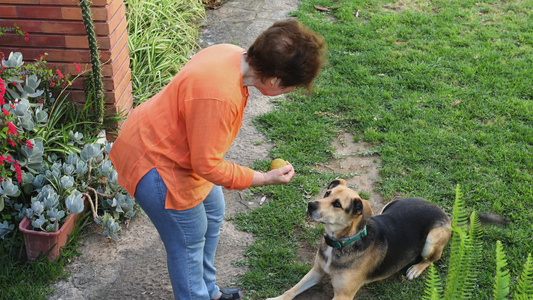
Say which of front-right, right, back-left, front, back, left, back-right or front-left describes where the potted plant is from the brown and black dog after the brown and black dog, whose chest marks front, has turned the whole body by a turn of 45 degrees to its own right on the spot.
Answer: front

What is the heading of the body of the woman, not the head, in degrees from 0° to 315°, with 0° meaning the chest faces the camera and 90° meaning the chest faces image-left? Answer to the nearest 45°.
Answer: approximately 270°

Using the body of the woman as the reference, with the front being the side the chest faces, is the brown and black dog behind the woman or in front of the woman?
in front

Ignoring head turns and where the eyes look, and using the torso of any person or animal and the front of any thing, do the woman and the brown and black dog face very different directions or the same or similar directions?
very different directions

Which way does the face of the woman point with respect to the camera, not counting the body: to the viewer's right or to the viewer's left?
to the viewer's right

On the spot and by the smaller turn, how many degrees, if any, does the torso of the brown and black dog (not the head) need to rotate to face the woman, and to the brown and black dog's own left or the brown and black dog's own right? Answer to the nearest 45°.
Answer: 0° — it already faces them

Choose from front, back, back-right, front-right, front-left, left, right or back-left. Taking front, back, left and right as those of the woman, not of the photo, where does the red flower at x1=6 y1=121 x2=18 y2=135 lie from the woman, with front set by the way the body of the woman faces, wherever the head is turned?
back-left

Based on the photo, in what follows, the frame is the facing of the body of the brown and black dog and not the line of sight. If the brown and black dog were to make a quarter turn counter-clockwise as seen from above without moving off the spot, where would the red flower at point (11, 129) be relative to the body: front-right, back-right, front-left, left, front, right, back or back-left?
back-right

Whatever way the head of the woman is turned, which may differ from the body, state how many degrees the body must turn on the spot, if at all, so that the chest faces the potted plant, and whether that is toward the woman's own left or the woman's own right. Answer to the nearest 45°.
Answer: approximately 135° to the woman's own left

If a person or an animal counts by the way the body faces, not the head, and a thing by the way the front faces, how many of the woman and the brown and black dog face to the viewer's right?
1
